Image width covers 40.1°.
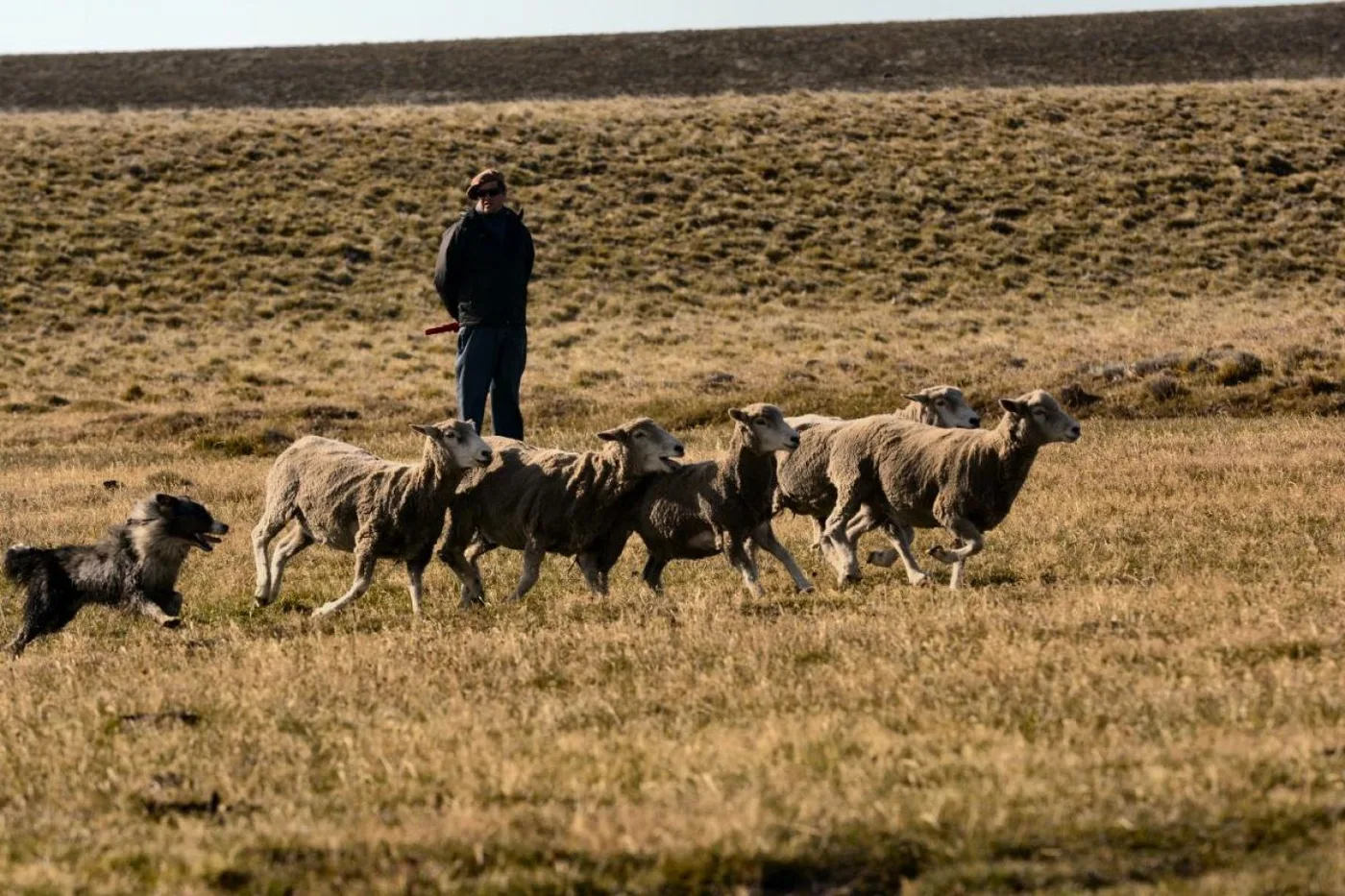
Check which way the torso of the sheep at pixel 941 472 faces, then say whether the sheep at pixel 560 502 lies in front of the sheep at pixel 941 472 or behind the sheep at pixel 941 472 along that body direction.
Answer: behind

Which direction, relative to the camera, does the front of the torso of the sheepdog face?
to the viewer's right

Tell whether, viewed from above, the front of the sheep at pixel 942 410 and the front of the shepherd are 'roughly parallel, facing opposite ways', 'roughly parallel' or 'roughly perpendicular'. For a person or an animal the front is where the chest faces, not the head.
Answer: roughly perpendicular

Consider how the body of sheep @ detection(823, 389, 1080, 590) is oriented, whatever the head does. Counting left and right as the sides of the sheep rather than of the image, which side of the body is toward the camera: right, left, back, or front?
right

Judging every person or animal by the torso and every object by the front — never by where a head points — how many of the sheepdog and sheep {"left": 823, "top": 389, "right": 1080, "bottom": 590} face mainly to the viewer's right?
2

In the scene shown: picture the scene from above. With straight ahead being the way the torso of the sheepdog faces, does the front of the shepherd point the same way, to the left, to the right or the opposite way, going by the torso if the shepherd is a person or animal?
to the right

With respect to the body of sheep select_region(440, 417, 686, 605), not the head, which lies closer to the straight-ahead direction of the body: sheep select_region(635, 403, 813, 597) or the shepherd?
the sheep

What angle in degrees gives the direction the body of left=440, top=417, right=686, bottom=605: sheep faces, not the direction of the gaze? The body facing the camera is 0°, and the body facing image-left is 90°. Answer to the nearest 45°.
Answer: approximately 270°

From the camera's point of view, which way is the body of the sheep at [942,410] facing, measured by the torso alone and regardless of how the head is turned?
to the viewer's right

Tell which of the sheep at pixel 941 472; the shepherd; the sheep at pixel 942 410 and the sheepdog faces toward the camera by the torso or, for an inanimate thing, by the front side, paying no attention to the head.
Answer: the shepherd

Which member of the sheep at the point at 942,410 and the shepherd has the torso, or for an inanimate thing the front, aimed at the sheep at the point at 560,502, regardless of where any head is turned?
the shepherd

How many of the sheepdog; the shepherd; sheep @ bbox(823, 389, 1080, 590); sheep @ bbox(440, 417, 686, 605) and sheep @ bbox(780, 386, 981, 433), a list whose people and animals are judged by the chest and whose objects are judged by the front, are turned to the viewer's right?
4

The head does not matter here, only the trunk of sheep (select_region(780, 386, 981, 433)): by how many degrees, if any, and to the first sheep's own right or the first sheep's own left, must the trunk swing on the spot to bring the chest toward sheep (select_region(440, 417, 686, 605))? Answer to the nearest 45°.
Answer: approximately 135° to the first sheep's own right

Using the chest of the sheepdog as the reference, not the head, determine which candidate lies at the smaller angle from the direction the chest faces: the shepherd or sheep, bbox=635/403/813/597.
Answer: the sheep

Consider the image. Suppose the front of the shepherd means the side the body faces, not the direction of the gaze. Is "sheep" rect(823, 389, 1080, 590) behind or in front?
in front

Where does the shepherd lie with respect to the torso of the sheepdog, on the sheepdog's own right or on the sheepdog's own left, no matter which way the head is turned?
on the sheepdog's own left

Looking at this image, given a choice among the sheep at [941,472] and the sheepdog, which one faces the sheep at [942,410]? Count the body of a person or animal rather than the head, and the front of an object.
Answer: the sheepdog
